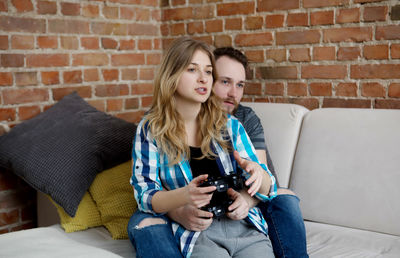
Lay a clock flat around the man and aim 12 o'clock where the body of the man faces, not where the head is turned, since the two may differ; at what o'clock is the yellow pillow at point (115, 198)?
The yellow pillow is roughly at 4 o'clock from the man.

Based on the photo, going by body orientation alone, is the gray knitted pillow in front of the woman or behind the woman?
behind

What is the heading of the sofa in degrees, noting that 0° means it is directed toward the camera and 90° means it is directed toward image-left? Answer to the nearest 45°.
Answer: approximately 0°

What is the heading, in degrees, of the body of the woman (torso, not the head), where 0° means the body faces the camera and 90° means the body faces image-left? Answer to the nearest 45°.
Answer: approximately 315°
